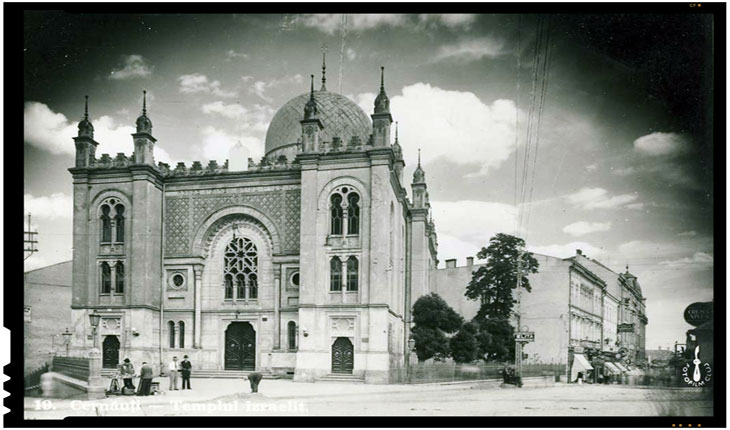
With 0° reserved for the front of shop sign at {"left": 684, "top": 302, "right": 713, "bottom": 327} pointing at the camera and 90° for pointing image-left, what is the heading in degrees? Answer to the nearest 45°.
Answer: approximately 0°

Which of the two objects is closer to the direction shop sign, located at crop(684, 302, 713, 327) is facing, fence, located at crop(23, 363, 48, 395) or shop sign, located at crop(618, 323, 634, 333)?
the fence

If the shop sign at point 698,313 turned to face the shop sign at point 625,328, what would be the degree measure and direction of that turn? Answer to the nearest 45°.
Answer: approximately 180°

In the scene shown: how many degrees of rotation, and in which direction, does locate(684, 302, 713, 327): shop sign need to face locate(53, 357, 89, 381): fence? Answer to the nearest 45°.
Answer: approximately 90° to its right
